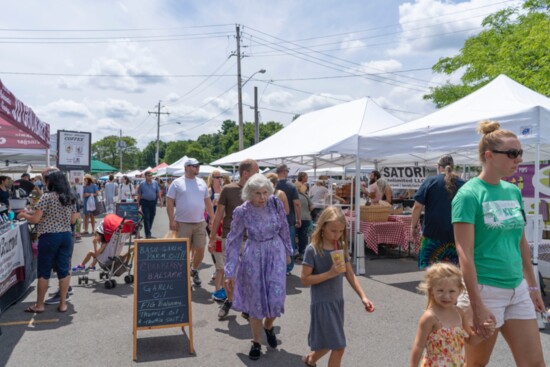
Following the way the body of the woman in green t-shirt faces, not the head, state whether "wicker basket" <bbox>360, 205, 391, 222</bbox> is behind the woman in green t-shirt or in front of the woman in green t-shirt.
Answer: behind

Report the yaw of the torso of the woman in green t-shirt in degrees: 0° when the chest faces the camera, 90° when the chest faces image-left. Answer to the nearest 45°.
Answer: approximately 315°

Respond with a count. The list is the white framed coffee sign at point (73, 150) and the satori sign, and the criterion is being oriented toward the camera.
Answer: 2

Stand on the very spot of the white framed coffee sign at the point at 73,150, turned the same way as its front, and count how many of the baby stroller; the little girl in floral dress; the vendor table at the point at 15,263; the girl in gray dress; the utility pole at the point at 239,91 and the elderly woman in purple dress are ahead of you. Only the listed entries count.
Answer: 5

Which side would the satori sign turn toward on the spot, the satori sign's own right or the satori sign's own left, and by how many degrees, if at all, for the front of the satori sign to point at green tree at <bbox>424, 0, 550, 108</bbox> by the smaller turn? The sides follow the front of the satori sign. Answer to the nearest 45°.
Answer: approximately 135° to the satori sign's own left

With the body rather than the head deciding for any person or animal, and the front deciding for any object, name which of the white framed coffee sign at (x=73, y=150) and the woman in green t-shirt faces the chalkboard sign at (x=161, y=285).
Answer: the white framed coffee sign

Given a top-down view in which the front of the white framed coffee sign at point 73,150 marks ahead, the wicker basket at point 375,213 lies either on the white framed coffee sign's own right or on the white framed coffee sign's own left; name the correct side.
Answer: on the white framed coffee sign's own left

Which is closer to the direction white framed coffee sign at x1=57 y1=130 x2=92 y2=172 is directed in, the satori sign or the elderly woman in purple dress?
the elderly woman in purple dress
